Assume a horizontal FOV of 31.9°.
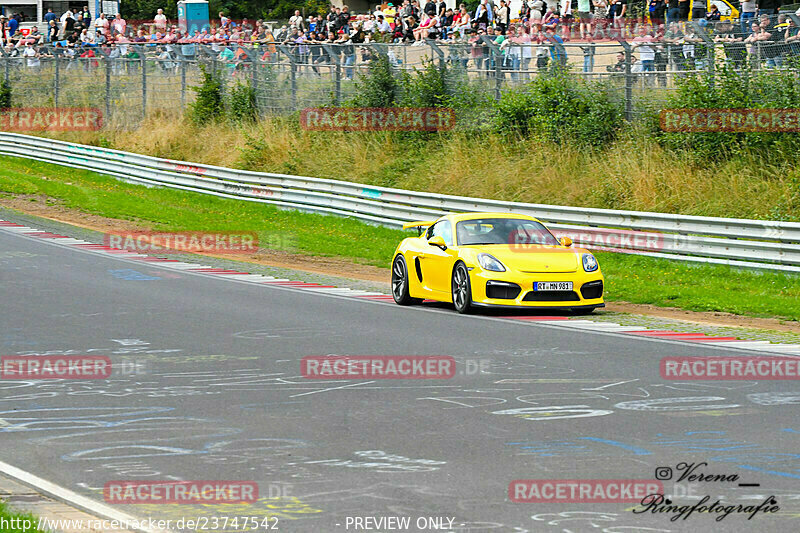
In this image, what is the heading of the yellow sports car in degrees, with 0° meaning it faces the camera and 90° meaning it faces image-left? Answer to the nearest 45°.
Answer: approximately 315°

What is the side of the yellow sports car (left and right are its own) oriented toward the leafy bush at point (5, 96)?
back

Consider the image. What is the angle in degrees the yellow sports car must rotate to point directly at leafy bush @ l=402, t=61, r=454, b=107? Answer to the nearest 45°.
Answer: approximately 135° to its left

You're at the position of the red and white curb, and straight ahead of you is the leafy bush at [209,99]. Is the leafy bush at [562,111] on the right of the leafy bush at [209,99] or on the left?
right

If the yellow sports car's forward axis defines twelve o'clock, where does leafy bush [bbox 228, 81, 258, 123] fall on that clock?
The leafy bush is roughly at 7 o'clock from the yellow sports car.

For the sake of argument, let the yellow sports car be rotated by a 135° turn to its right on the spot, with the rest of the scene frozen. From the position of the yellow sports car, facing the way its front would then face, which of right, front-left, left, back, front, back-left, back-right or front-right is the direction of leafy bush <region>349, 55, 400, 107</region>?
right

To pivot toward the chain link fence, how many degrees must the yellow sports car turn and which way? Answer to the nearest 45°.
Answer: approximately 135° to its left

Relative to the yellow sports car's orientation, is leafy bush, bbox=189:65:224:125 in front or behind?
behind

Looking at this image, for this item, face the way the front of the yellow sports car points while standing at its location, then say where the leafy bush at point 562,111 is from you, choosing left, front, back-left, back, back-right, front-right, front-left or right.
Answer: back-left
